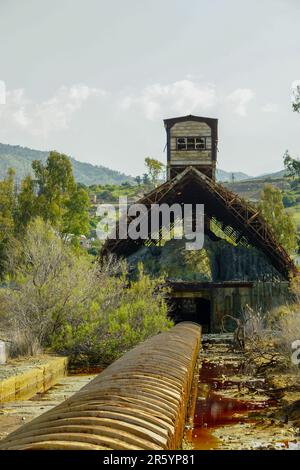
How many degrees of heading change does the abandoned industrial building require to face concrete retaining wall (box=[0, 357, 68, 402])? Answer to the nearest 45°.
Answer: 0° — it already faces it

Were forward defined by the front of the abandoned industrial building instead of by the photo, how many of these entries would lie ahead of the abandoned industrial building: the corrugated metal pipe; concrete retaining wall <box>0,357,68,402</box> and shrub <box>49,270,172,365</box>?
3

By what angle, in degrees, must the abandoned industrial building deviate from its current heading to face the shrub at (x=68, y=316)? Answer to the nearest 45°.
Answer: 0° — it already faces it

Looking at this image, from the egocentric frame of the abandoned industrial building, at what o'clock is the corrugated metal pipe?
The corrugated metal pipe is roughly at 12 o'clock from the abandoned industrial building.

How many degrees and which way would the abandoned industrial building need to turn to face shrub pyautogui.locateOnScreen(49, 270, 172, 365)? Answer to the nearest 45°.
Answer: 0° — it already faces it

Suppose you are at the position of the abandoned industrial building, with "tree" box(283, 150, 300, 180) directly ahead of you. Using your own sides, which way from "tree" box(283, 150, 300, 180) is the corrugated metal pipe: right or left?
right

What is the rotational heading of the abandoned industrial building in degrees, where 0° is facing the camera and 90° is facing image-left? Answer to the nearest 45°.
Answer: approximately 0°
